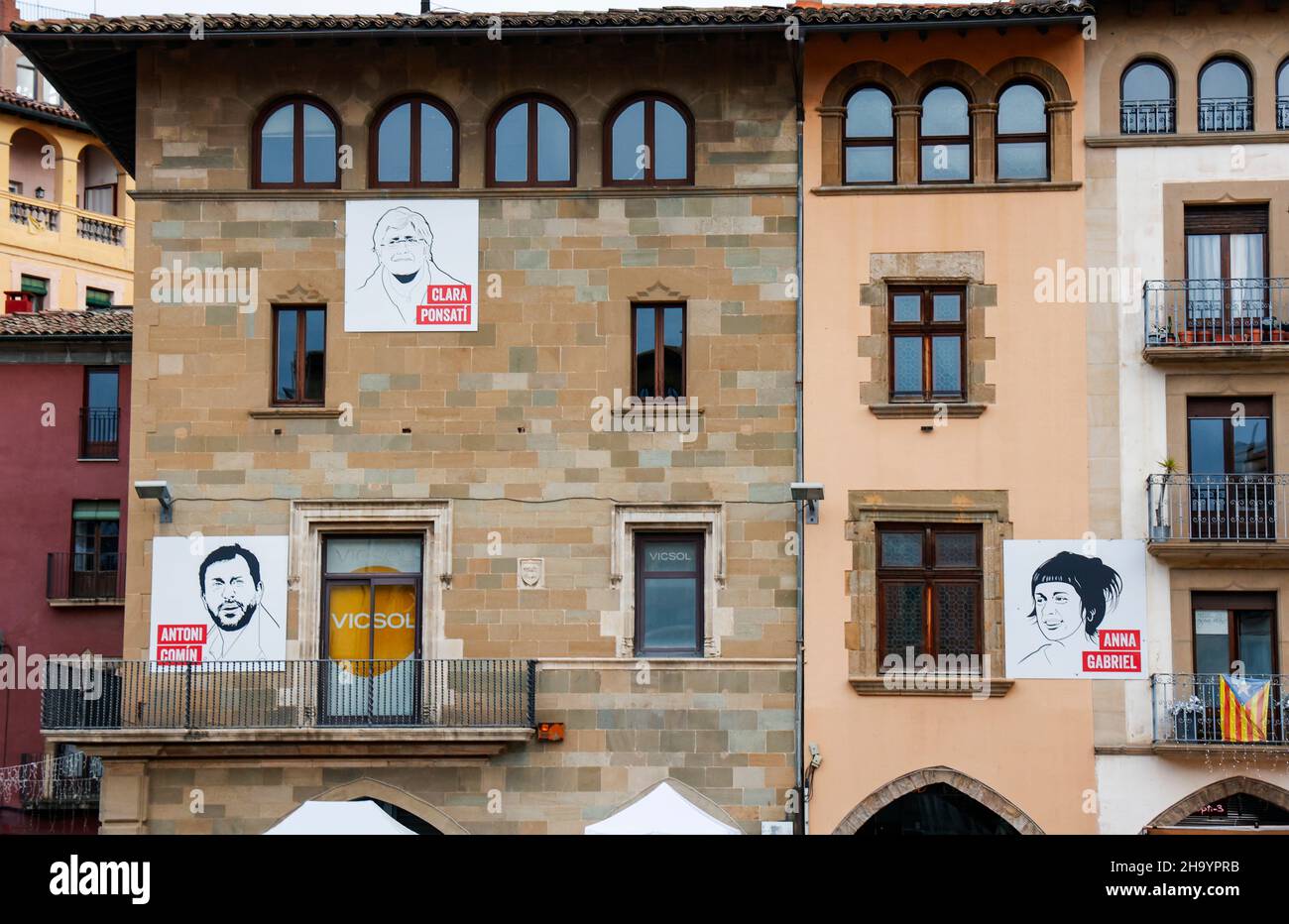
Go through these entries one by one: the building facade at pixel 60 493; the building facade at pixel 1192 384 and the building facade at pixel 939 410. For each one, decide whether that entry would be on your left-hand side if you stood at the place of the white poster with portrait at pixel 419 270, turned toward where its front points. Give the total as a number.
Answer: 2

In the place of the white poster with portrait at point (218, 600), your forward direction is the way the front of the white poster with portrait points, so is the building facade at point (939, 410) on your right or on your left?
on your left

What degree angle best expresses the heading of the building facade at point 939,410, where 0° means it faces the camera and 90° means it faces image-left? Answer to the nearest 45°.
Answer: approximately 0°

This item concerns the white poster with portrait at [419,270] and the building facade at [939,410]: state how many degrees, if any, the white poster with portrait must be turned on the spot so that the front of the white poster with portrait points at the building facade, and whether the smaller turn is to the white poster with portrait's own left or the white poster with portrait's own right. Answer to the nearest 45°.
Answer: approximately 90° to the white poster with portrait's own left

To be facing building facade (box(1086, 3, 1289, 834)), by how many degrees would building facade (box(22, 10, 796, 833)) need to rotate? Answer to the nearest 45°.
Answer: approximately 90° to its left

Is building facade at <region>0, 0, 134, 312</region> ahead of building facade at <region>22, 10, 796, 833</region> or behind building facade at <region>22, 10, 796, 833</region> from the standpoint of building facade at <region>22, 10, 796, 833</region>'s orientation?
behind

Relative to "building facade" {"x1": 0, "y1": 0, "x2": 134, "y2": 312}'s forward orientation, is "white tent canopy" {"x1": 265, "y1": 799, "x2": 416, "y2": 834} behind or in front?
in front
